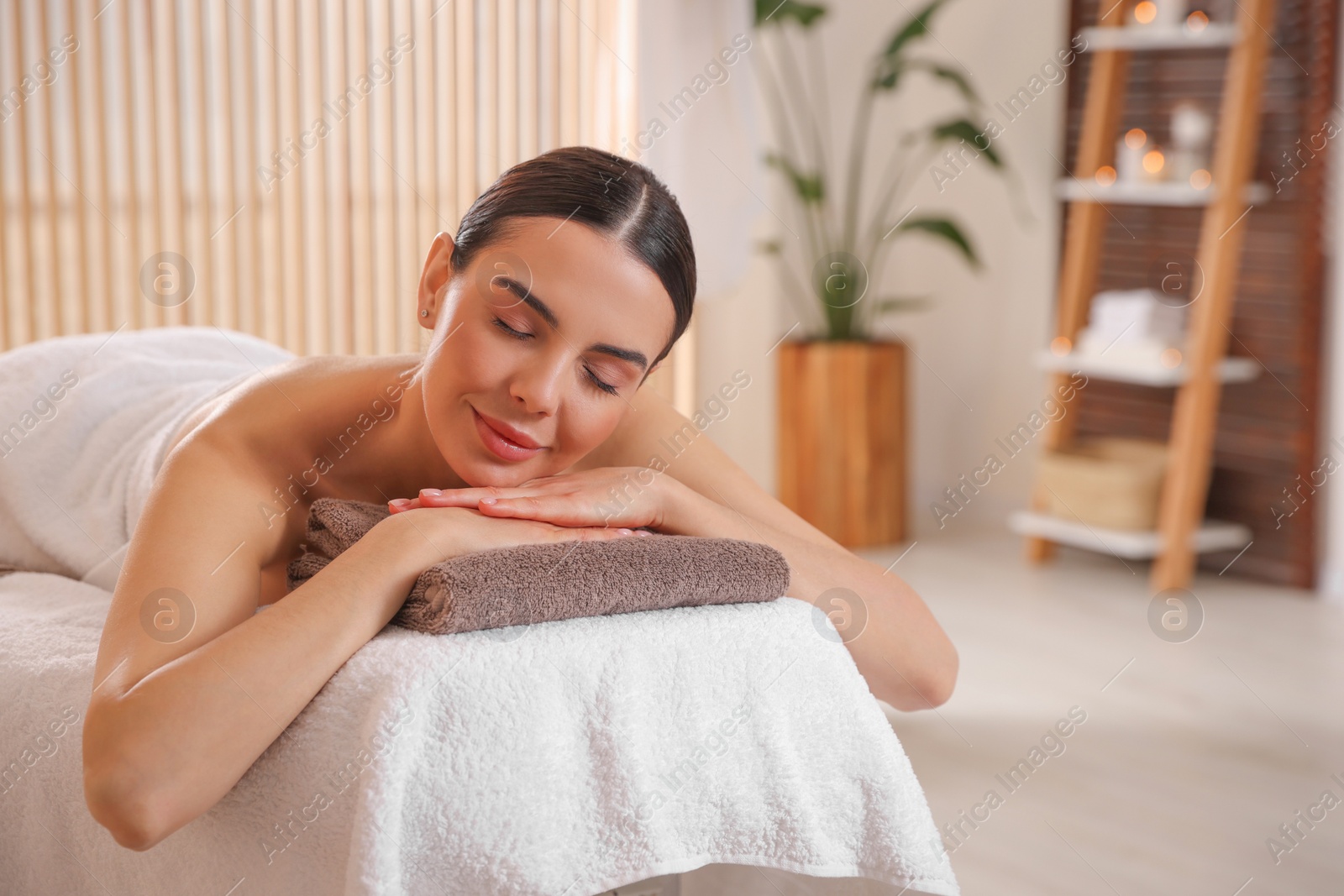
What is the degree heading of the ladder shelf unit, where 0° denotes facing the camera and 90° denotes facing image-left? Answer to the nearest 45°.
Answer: approximately 45°

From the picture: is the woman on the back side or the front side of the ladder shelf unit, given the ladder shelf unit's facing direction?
on the front side
